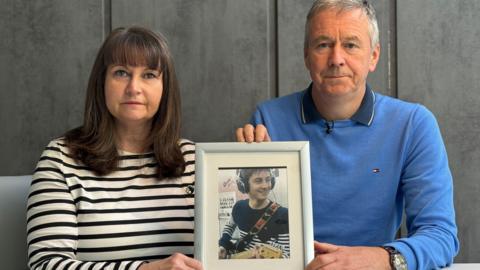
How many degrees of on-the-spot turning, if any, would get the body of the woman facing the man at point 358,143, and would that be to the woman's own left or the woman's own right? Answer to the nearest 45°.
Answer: approximately 90° to the woman's own left

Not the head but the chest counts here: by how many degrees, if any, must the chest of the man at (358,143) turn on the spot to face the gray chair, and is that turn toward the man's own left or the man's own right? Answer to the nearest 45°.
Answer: approximately 90° to the man's own right

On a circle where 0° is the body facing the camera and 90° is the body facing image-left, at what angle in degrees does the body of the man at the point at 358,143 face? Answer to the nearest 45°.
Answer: approximately 0°

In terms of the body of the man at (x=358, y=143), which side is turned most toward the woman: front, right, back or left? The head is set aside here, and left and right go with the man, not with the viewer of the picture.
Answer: right

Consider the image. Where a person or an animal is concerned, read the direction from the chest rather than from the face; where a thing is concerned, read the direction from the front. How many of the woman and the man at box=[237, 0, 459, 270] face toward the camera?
2
